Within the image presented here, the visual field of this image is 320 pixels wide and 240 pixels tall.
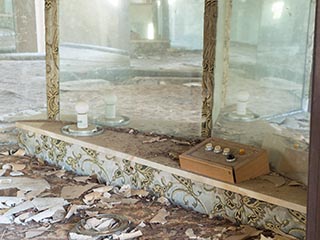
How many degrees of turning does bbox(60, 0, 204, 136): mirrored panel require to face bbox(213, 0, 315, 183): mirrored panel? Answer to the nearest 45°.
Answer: approximately 90° to its left

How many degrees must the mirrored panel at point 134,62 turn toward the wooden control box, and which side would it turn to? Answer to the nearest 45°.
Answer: approximately 90° to its left

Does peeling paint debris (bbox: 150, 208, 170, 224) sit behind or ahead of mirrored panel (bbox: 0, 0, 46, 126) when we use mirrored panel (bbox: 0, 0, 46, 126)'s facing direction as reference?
ahead

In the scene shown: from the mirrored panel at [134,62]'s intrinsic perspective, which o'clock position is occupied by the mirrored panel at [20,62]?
the mirrored panel at [20,62] is roughly at 3 o'clock from the mirrored panel at [134,62].

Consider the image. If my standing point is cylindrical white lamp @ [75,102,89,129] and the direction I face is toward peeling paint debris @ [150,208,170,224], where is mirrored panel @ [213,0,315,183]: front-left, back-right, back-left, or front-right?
front-left

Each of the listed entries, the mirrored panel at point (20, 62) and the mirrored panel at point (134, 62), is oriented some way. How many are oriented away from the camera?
0

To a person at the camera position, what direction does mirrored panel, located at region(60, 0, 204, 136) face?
facing the viewer and to the left of the viewer

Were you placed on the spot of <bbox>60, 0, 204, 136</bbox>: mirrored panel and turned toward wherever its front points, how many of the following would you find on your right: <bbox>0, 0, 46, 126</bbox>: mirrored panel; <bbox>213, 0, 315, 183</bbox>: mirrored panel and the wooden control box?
1
